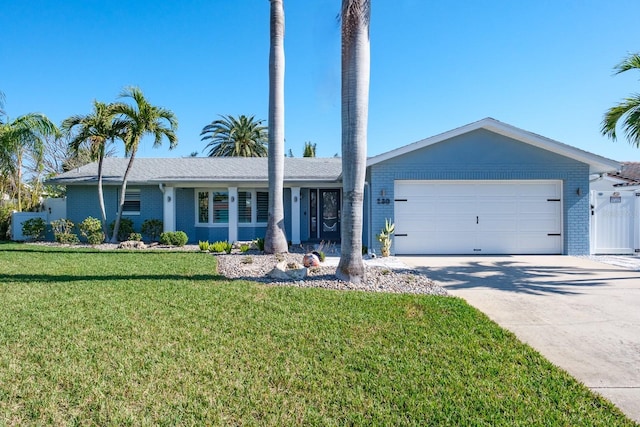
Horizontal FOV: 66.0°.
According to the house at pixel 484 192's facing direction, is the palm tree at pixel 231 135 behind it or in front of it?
behind

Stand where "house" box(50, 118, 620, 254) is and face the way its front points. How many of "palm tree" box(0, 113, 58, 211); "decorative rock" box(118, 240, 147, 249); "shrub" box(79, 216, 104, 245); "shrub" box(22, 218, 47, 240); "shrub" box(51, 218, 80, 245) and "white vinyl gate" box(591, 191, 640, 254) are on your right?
5

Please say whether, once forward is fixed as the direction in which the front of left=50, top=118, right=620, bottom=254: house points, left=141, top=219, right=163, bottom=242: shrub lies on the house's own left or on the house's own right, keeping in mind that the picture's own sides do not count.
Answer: on the house's own right

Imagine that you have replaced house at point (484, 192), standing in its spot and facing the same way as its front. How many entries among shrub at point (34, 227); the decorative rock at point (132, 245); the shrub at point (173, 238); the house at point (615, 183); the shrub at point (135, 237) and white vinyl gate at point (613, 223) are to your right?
4

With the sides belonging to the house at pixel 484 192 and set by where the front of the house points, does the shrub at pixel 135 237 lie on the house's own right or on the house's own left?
on the house's own right

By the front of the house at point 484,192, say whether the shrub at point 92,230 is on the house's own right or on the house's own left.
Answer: on the house's own right

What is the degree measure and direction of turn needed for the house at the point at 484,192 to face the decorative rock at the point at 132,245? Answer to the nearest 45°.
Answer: approximately 90° to its right

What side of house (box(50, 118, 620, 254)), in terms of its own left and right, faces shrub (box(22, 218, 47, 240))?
right

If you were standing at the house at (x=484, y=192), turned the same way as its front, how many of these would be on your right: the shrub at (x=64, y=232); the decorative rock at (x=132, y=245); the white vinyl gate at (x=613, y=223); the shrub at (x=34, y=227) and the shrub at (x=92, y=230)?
4

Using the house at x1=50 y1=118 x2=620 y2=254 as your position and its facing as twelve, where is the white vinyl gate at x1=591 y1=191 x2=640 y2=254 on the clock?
The white vinyl gate is roughly at 9 o'clock from the house.

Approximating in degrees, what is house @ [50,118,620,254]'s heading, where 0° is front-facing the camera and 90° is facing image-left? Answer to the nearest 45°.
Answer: approximately 0°

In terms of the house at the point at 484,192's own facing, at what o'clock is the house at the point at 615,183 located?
the house at the point at 615,183 is roughly at 8 o'clock from the house at the point at 484,192.
